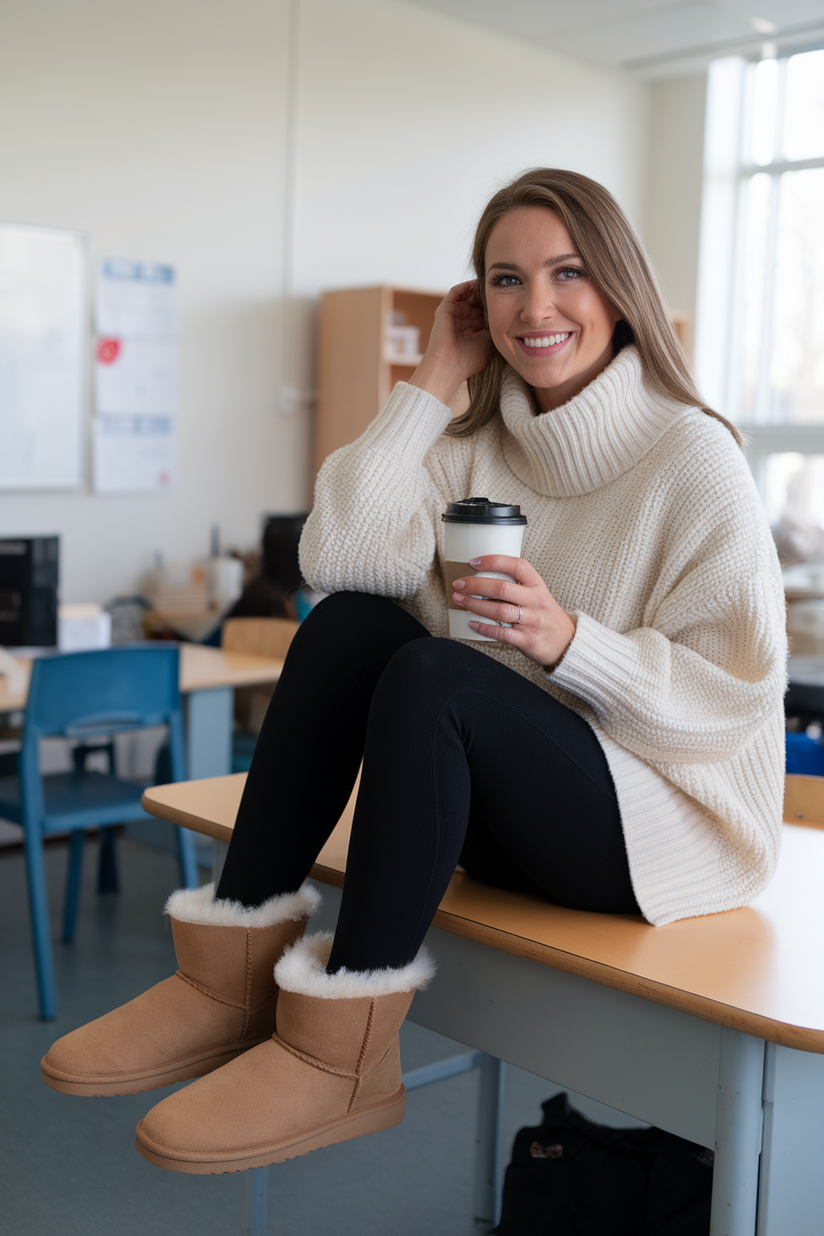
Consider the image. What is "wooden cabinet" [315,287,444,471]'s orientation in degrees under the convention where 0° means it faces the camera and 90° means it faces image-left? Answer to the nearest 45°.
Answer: approximately 315°

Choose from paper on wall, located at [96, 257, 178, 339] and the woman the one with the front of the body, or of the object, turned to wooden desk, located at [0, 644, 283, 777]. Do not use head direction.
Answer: the paper on wall

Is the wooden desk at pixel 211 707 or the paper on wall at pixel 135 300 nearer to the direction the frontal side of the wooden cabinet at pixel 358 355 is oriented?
the wooden desk

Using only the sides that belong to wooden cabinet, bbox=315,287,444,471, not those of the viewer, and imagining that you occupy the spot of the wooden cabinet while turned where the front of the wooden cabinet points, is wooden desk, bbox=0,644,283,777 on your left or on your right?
on your right

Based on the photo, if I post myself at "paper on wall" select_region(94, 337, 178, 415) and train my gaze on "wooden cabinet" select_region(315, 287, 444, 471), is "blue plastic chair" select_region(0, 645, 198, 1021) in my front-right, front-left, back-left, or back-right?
back-right

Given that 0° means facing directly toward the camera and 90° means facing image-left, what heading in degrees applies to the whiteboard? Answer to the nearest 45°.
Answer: approximately 0°
